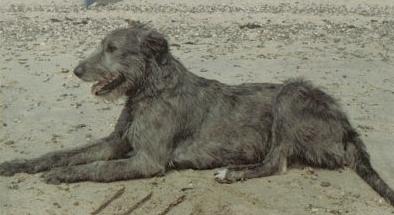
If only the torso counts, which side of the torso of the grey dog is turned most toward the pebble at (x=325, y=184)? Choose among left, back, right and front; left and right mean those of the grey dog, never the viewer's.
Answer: back

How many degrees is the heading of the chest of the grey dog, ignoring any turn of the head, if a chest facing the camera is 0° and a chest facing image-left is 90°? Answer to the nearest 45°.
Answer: approximately 90°
